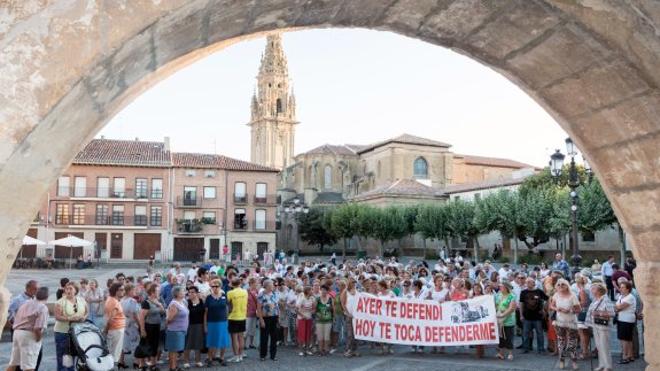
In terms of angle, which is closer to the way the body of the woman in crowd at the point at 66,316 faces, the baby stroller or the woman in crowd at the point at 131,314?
the baby stroller

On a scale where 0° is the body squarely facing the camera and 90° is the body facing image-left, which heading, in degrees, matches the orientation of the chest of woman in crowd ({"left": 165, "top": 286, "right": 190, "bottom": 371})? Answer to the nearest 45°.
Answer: approximately 315°

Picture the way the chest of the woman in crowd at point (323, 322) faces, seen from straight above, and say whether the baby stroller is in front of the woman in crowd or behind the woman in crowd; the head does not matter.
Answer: in front

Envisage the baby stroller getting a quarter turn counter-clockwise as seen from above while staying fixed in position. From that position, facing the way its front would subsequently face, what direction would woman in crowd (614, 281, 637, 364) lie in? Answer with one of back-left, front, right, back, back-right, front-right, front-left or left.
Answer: front-right

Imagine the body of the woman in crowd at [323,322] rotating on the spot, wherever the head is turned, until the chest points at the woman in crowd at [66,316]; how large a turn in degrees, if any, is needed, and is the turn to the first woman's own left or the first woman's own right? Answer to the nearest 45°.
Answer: approximately 45° to the first woman's own right

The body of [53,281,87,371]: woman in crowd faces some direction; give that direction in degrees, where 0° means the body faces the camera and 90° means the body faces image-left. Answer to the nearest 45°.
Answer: approximately 315°

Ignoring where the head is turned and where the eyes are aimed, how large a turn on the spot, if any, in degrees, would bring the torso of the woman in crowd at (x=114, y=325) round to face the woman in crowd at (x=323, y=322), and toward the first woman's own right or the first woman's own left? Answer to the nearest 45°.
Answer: approximately 45° to the first woman's own left

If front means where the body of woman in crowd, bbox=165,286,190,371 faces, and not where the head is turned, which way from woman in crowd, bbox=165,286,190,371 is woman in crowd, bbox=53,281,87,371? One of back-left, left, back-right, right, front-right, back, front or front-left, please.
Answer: right
